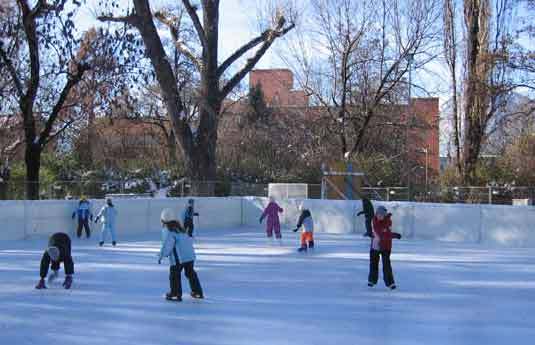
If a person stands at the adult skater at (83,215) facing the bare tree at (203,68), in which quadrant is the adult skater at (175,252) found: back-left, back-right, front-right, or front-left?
back-right

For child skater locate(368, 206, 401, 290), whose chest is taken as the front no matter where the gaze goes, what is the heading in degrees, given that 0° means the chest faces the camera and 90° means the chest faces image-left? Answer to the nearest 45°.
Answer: approximately 0°

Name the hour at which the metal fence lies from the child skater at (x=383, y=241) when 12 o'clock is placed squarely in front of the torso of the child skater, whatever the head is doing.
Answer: The metal fence is roughly at 5 o'clock from the child skater.

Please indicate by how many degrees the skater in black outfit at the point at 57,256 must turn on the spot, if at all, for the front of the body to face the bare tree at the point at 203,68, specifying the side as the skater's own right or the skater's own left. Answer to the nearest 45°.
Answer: approximately 135° to the skater's own right

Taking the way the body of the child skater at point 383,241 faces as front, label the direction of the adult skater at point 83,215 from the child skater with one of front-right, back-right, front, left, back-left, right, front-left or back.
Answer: back-right

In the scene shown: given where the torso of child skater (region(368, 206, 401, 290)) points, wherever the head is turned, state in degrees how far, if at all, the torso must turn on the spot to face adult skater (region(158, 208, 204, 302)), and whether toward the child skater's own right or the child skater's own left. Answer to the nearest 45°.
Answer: approximately 45° to the child skater's own right

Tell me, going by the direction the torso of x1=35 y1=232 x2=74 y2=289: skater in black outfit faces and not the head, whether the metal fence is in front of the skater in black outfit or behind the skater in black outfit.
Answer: behind

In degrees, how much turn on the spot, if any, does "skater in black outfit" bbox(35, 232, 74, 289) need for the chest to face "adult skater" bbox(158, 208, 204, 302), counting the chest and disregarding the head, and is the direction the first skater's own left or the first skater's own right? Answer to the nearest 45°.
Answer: approximately 90° to the first skater's own left
